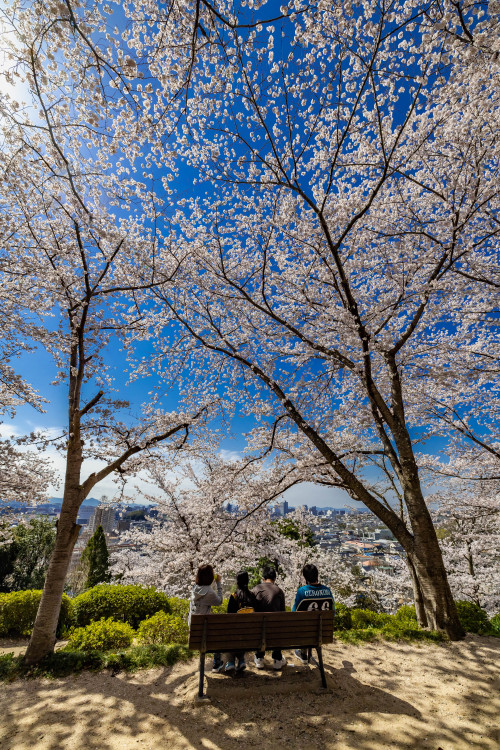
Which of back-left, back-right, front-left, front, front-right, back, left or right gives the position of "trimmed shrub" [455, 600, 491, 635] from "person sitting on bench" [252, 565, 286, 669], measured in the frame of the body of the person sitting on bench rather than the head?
front-right

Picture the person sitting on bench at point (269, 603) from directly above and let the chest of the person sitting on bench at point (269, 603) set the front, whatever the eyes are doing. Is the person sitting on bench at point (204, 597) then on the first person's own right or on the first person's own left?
on the first person's own left

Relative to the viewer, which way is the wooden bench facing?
away from the camera

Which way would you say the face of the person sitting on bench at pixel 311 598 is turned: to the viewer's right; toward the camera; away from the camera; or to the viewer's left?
away from the camera

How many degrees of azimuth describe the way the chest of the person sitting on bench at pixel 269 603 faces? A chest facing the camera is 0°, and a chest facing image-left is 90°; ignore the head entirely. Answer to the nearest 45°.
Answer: approximately 180°

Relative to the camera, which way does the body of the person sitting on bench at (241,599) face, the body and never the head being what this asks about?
away from the camera

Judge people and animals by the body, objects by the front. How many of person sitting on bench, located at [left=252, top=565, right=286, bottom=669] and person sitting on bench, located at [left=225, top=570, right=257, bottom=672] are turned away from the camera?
2
